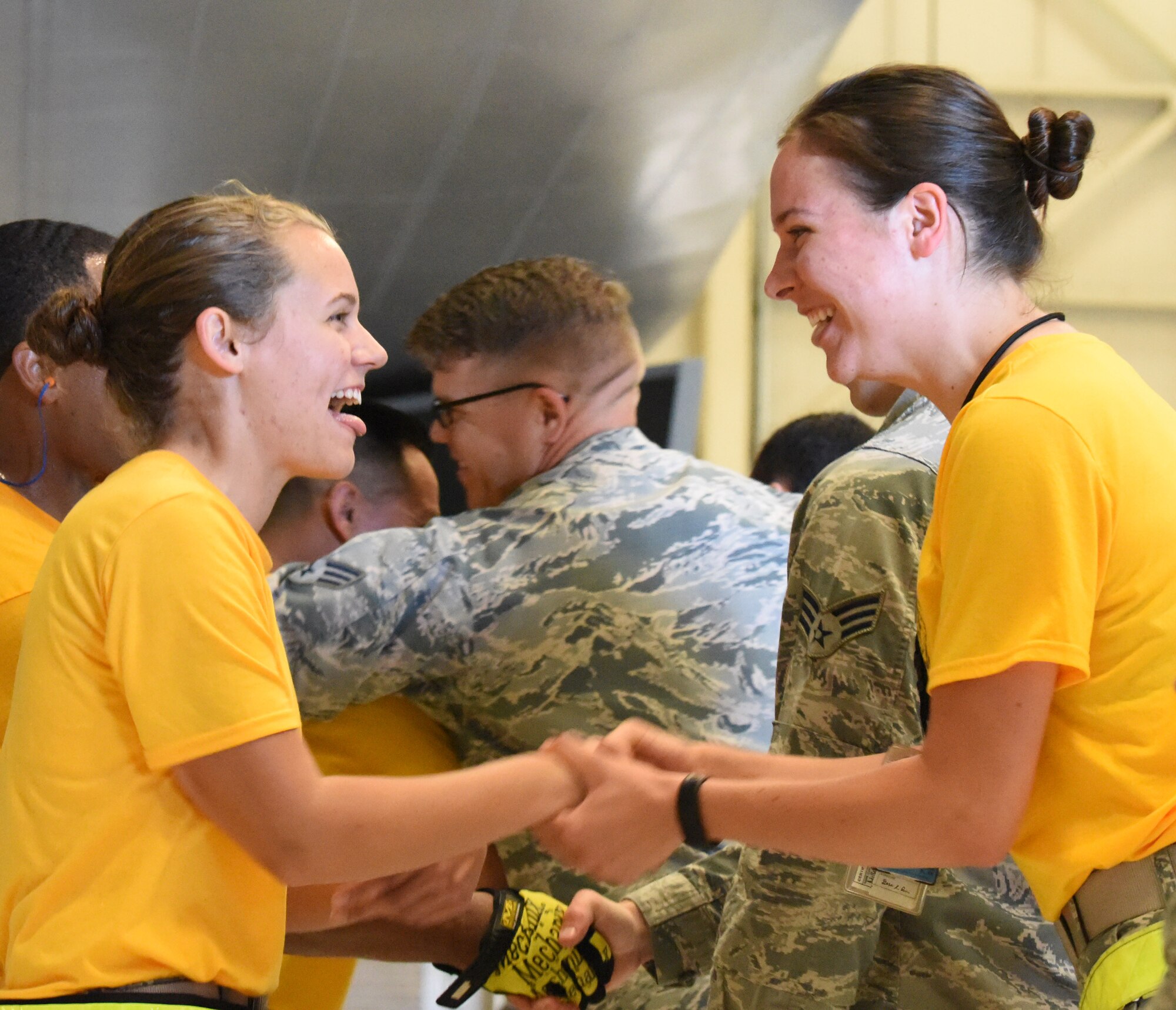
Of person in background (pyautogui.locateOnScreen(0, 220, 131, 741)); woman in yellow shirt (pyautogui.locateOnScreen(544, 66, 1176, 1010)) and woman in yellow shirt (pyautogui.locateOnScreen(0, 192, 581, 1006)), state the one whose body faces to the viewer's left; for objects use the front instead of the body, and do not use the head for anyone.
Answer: woman in yellow shirt (pyautogui.locateOnScreen(544, 66, 1176, 1010))

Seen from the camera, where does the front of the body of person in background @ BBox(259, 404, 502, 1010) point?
to the viewer's right

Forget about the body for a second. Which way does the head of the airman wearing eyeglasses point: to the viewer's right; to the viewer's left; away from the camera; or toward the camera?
to the viewer's left

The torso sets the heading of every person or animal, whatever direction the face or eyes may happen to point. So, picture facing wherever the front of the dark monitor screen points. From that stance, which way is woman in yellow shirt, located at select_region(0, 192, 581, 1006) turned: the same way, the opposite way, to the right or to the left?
to the left

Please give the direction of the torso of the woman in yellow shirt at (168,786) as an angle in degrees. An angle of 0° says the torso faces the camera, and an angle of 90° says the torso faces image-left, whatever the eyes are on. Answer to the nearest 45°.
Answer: approximately 270°

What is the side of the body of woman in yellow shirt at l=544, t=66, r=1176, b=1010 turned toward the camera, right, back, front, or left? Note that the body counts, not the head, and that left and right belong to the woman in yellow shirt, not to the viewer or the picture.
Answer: left

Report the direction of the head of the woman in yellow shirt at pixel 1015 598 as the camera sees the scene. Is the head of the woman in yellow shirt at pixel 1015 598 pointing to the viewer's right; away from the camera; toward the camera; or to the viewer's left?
to the viewer's left
